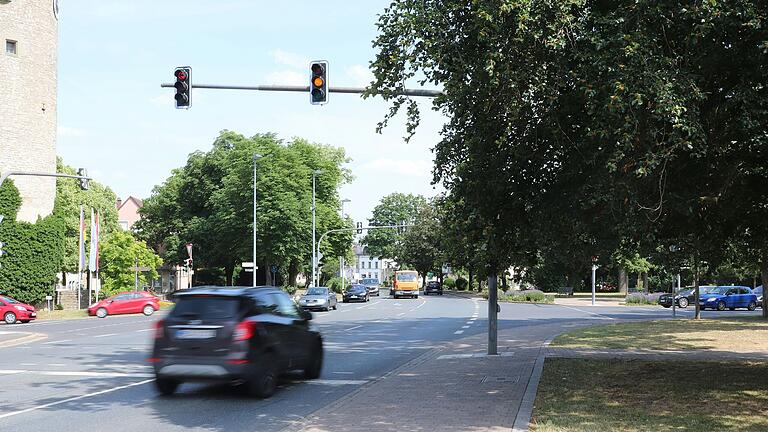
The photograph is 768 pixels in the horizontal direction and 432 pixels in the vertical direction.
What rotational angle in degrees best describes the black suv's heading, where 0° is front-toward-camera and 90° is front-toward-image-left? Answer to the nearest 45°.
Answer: approximately 225°

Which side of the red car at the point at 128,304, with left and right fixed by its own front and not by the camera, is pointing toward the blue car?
back

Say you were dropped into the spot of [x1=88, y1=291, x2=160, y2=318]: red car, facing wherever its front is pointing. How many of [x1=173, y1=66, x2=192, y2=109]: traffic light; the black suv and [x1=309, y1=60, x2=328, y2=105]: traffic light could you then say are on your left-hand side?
3

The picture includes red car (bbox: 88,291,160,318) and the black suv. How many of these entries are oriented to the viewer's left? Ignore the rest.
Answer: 1

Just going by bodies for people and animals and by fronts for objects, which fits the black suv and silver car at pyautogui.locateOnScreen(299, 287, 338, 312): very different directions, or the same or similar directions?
very different directions

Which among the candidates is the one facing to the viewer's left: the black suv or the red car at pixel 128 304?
the red car

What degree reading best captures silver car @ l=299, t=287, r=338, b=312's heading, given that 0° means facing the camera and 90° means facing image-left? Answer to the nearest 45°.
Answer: approximately 45°

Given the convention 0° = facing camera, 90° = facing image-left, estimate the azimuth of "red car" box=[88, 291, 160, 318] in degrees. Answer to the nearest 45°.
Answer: approximately 90°

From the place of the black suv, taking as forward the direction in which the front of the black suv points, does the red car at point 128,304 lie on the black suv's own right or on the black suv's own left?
on the black suv's own left

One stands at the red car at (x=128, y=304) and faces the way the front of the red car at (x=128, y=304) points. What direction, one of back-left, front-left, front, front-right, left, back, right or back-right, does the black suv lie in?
left

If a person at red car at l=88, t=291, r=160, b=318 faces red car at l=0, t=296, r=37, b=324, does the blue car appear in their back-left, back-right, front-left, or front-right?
back-left
